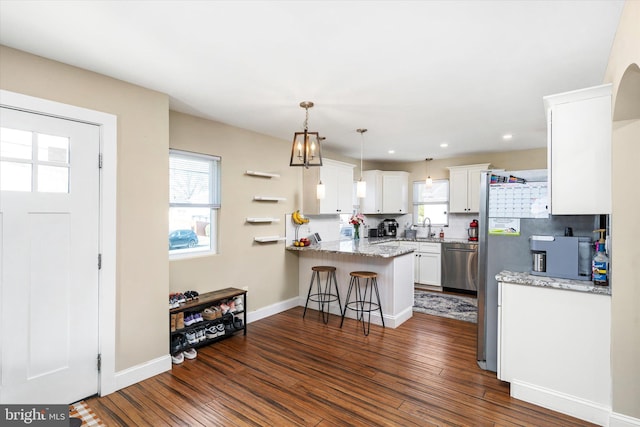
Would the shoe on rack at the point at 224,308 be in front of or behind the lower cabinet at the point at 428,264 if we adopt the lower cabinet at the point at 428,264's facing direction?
in front

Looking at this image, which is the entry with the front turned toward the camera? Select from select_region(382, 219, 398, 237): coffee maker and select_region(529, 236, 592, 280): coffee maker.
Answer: select_region(382, 219, 398, 237): coffee maker

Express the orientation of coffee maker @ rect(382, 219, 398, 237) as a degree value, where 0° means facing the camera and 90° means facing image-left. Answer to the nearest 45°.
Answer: approximately 0°

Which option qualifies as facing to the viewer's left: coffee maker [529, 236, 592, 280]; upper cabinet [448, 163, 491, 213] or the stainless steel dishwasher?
the coffee maker

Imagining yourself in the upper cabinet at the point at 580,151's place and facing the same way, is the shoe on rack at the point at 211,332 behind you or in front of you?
in front

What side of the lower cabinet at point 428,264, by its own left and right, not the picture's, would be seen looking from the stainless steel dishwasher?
left

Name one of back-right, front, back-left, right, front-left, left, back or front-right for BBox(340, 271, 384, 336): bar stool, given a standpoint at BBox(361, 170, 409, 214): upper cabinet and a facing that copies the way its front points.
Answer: front

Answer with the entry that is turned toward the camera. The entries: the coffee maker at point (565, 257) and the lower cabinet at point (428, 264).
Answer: the lower cabinet

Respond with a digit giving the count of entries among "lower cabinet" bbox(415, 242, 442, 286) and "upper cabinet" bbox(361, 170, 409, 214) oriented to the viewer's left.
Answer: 0

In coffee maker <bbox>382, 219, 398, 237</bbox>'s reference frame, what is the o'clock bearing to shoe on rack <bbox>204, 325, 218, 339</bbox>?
The shoe on rack is roughly at 1 o'clock from the coffee maker.
